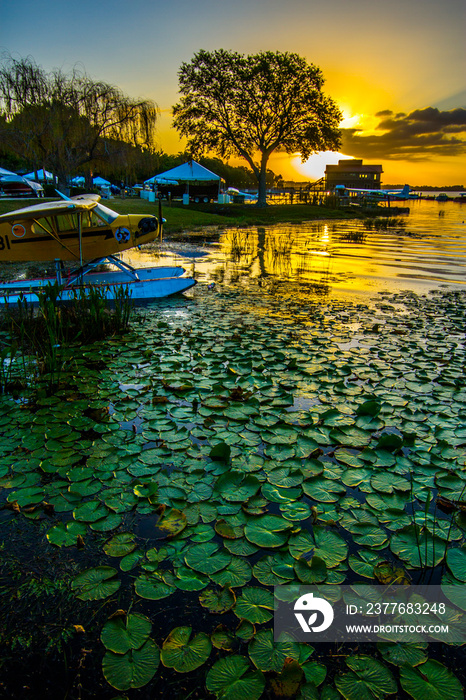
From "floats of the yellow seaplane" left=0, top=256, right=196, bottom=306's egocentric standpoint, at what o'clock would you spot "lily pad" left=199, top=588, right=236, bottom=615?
The lily pad is roughly at 3 o'clock from the floats of the yellow seaplane.

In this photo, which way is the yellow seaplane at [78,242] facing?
to the viewer's right

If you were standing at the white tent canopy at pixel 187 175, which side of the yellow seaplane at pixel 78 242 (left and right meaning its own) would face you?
left

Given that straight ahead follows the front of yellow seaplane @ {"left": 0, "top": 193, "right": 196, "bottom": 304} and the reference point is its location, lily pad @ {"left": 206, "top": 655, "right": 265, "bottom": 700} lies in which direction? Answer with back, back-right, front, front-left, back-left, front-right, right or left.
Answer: right

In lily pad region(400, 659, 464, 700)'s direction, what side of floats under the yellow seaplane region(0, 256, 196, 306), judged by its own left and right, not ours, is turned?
right

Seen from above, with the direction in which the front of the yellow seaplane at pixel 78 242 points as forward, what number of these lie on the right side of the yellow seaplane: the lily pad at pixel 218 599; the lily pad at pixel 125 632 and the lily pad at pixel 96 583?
3

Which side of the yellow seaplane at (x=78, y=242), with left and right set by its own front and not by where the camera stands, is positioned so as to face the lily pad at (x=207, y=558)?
right

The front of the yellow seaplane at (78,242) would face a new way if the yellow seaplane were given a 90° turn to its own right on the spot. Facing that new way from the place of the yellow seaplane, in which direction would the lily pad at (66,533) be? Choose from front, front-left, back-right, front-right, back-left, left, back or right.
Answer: front

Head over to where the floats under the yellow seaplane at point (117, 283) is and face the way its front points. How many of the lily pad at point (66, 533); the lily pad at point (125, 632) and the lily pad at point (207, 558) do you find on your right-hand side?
3

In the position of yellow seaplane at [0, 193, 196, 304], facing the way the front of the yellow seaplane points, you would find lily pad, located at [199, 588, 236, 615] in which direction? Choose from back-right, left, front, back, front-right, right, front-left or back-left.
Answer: right

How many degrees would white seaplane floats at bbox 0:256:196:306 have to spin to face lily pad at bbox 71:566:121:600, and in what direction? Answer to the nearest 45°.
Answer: approximately 90° to its right

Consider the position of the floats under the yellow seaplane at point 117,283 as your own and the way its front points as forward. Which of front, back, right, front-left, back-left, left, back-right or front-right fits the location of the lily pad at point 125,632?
right

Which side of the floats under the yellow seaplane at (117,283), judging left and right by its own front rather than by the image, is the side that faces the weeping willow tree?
left

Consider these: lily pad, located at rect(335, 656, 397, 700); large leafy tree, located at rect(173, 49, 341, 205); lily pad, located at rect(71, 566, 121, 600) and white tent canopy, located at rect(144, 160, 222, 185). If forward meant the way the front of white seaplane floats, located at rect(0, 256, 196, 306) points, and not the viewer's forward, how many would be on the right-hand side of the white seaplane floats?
2

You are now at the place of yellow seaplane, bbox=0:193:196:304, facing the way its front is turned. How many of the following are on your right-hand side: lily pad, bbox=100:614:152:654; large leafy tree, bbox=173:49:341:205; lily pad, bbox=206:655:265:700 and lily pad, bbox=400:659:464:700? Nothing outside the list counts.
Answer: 3
